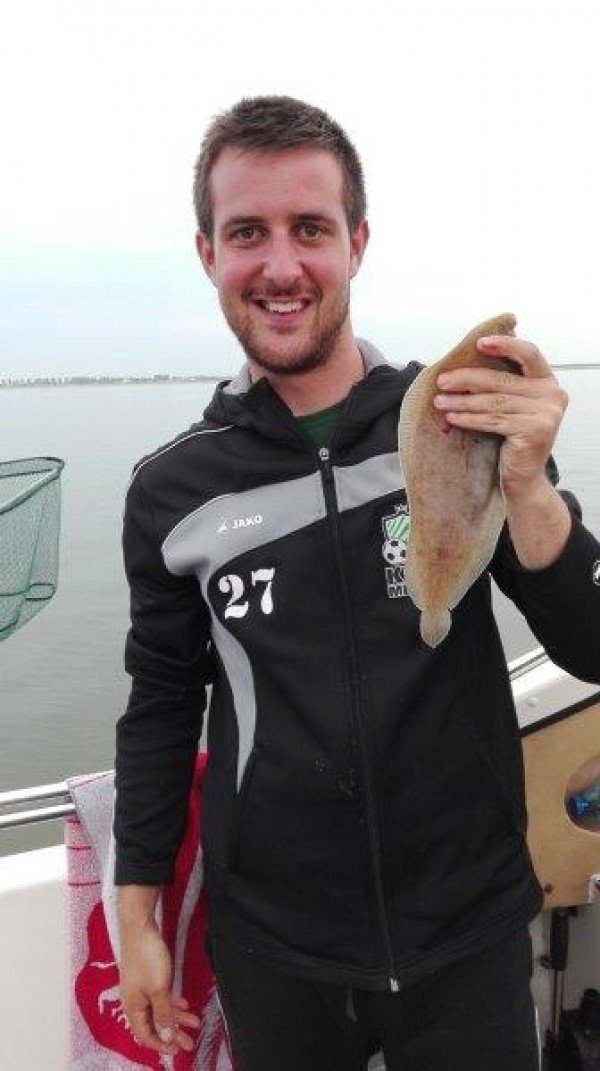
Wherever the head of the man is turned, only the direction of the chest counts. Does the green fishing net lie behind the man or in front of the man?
behind

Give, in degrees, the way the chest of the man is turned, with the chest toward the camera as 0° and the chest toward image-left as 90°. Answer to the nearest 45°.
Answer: approximately 0°

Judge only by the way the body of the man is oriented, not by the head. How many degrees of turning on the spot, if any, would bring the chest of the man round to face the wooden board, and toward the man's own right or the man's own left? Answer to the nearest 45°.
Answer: approximately 135° to the man's own left
